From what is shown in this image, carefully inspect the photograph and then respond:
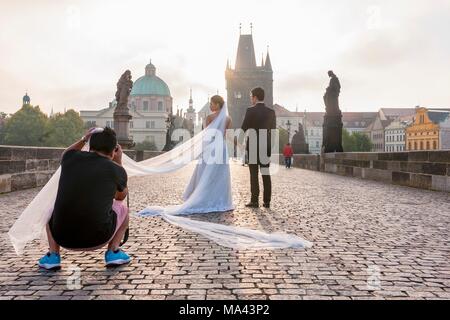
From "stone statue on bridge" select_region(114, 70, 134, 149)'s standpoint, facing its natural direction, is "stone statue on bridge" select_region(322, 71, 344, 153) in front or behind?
in front

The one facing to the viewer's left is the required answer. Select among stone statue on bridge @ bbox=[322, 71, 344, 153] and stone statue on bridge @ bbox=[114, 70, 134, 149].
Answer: stone statue on bridge @ bbox=[322, 71, 344, 153]

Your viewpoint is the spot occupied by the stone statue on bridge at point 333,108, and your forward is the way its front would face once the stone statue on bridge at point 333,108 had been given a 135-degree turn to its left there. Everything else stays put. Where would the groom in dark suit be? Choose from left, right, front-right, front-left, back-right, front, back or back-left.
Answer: front-right

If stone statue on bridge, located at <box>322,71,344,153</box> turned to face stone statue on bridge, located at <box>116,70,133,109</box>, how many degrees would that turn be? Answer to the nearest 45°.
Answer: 0° — it already faces it

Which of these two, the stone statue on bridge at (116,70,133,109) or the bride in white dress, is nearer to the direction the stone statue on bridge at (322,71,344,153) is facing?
the stone statue on bridge

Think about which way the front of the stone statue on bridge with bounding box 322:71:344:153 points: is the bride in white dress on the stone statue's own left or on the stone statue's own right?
on the stone statue's own left

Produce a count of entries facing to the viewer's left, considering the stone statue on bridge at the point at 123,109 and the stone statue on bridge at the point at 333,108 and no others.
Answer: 1

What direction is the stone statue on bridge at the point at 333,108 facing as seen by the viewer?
to the viewer's left

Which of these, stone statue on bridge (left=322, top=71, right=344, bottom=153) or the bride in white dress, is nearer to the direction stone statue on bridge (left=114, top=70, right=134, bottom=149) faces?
the stone statue on bridge

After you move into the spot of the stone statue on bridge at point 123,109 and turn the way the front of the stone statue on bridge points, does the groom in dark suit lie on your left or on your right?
on your right

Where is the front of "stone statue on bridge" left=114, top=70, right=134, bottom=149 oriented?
to the viewer's right

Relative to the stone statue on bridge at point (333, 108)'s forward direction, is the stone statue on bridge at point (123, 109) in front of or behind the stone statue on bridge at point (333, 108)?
in front

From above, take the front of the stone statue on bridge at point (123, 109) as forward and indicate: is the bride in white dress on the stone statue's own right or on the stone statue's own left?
on the stone statue's own right
